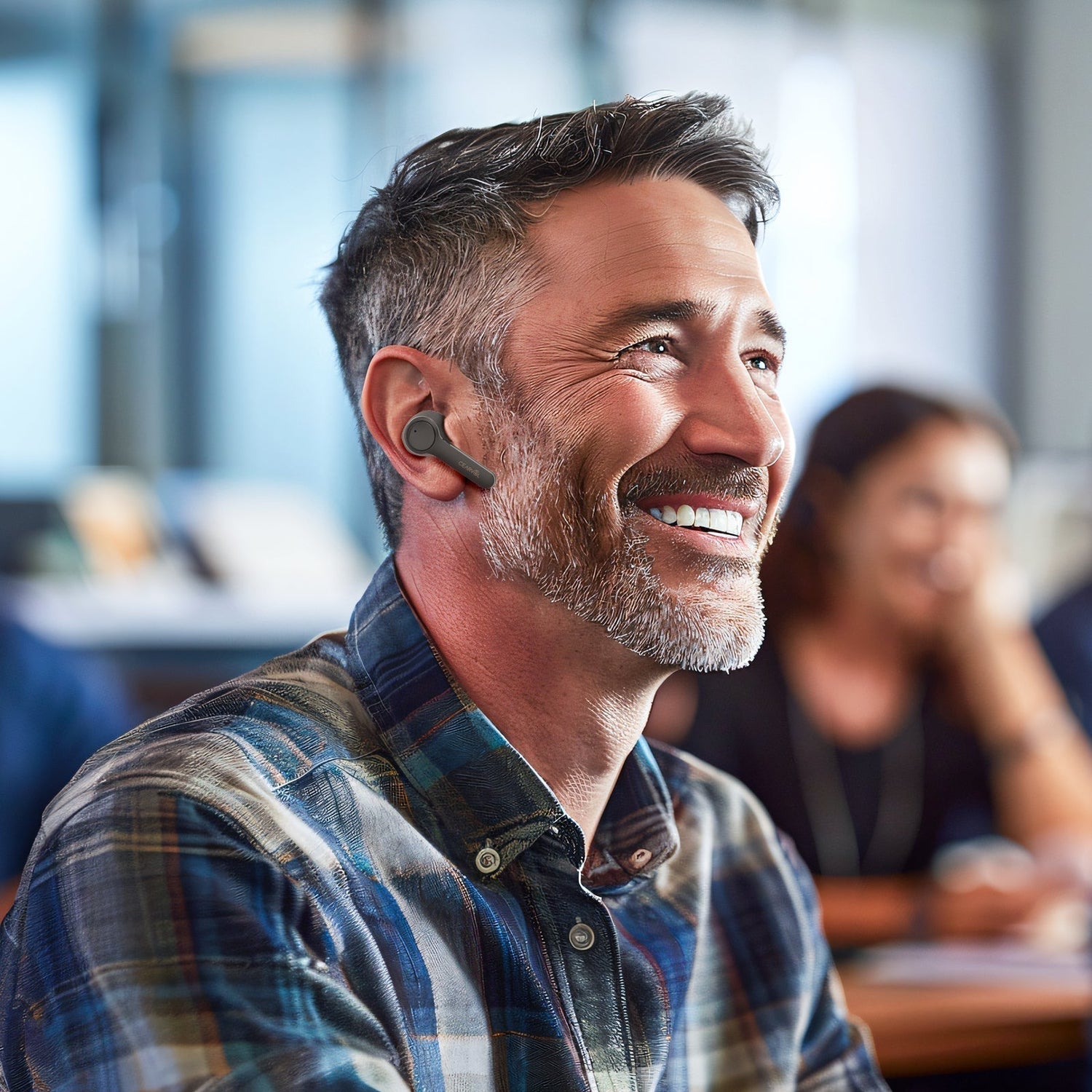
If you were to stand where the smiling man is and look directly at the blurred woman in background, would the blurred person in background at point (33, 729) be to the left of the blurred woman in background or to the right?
left

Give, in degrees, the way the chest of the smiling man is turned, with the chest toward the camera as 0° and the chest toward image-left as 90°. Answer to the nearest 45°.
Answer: approximately 315°

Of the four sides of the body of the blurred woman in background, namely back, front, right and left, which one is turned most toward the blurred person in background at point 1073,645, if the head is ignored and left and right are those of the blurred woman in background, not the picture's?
left

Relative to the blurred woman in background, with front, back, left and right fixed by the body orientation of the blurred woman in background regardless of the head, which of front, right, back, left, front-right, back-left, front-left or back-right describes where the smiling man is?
front-right

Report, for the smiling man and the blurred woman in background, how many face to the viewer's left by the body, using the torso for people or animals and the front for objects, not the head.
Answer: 0

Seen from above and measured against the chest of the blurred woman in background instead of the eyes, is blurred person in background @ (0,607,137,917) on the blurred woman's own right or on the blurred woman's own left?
on the blurred woman's own right

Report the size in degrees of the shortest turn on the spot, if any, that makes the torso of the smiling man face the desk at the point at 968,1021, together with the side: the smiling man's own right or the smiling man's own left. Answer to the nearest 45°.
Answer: approximately 90° to the smiling man's own left

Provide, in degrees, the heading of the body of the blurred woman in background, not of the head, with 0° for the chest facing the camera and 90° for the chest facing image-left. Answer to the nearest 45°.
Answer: approximately 315°

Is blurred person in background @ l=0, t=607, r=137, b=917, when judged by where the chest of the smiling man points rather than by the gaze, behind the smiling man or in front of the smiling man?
behind

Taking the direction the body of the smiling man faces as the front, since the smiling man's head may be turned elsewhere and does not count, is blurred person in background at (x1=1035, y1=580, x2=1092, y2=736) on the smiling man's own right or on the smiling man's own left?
on the smiling man's own left
